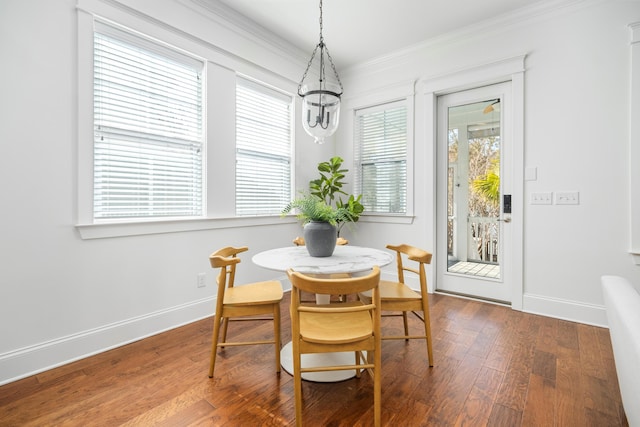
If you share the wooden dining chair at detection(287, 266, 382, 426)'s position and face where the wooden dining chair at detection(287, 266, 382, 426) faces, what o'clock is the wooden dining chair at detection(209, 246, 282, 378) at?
the wooden dining chair at detection(209, 246, 282, 378) is roughly at 10 o'clock from the wooden dining chair at detection(287, 266, 382, 426).

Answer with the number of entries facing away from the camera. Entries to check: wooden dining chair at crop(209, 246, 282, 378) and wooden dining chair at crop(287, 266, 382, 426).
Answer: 1

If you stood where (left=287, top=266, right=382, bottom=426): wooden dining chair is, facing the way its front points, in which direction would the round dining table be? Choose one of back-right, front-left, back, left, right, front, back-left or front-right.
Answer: front

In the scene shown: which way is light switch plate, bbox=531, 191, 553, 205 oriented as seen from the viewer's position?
toward the camera

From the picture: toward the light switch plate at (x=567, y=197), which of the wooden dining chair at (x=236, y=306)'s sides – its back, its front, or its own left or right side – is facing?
front

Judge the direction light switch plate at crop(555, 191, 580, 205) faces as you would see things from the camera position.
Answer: facing the viewer

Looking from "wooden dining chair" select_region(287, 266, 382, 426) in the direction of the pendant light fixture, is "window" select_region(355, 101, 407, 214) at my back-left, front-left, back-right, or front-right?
front-right

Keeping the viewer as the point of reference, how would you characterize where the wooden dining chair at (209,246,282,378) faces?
facing to the right of the viewer

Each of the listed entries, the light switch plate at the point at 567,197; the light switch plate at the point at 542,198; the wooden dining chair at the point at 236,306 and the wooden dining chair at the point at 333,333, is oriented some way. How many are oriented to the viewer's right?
1

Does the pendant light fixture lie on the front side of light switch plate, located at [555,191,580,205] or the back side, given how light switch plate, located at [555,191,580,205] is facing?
on the front side

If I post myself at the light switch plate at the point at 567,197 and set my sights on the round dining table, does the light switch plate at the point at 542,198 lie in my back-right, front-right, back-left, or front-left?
front-right

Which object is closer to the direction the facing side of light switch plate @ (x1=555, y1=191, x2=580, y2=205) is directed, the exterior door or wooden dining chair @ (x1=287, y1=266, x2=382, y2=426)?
the wooden dining chair

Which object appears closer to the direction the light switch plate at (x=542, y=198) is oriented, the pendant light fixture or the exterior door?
the pendant light fixture

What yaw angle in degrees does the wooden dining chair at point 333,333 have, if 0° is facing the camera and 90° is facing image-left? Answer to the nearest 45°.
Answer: approximately 180°

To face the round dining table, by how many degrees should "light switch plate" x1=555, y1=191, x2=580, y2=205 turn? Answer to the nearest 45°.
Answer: approximately 45° to its right
